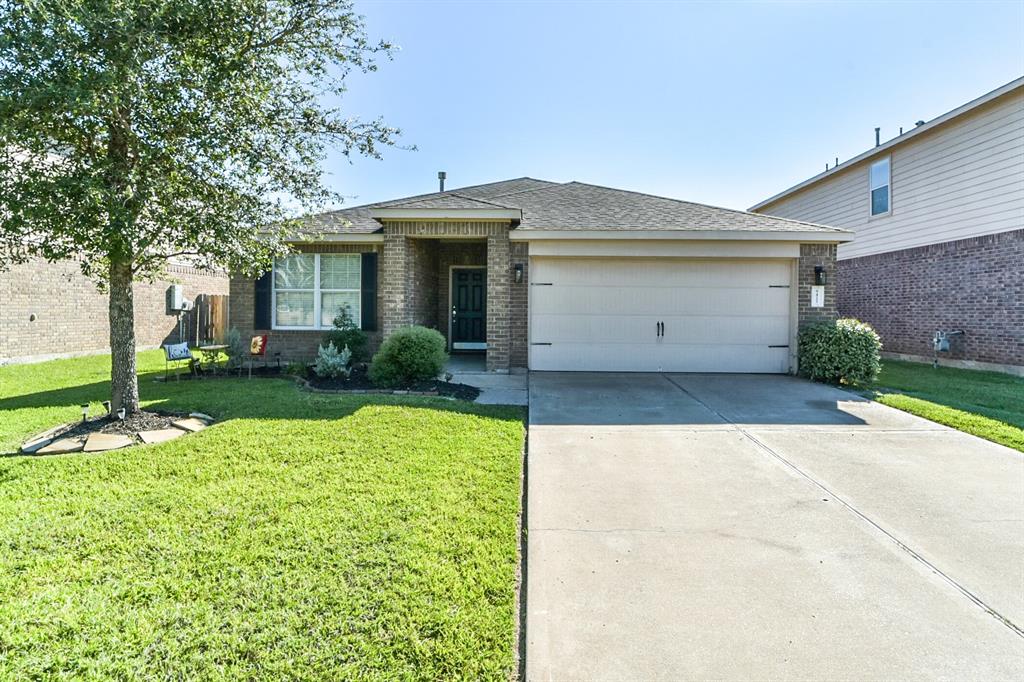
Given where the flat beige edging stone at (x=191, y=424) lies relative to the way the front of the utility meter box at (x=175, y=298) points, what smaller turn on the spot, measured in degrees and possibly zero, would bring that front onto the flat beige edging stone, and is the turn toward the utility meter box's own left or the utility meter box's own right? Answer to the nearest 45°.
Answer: approximately 45° to the utility meter box's own right

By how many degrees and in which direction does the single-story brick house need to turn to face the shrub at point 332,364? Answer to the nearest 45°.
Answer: approximately 90° to its right

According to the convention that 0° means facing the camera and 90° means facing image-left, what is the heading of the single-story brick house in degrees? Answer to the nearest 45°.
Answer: approximately 0°

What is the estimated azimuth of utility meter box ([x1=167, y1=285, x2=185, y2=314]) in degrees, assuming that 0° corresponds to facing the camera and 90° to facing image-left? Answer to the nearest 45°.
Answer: approximately 315°

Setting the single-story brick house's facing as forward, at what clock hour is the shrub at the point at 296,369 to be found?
The shrub is roughly at 3 o'clock from the single-story brick house.
